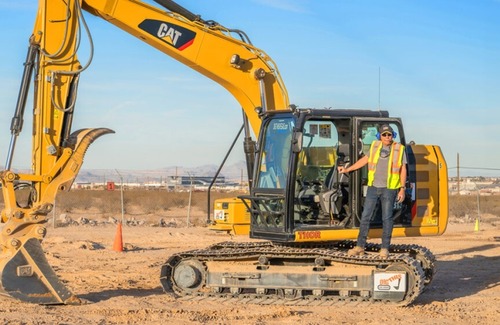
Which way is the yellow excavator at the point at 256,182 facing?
to the viewer's left

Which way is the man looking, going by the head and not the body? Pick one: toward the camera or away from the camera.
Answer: toward the camera

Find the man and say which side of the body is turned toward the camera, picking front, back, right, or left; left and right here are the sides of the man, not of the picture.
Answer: front
